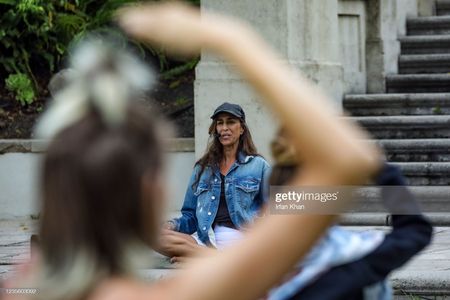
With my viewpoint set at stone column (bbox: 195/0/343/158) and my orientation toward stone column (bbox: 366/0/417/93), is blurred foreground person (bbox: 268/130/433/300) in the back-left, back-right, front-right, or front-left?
back-right

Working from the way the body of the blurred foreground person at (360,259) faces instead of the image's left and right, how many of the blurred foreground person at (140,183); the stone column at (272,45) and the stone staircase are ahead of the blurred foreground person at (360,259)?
2

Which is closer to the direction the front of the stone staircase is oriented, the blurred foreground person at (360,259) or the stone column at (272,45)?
the blurred foreground person

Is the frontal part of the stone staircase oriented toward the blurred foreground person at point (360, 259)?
yes

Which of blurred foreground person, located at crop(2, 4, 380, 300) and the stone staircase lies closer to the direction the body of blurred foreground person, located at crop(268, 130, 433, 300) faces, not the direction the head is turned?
the stone staircase

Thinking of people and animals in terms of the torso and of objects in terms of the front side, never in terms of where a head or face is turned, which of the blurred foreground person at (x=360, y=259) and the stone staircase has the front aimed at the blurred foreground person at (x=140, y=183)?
the stone staircase

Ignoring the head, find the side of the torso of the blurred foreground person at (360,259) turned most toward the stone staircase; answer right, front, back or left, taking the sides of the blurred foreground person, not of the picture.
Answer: front

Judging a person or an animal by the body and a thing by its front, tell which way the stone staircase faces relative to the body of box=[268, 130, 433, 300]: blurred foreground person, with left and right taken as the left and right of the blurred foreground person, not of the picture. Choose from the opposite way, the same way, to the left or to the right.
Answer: the opposite way

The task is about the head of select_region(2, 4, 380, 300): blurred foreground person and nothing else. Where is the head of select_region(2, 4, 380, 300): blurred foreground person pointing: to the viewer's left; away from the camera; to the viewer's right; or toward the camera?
away from the camera

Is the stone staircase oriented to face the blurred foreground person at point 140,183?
yes

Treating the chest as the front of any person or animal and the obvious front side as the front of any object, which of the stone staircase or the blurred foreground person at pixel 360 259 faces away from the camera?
the blurred foreground person

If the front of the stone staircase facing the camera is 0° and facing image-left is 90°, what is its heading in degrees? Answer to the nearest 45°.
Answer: approximately 0°

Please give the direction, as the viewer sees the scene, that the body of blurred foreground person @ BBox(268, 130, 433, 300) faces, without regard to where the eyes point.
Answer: away from the camera

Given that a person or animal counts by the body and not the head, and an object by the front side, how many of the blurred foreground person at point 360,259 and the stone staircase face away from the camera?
1
